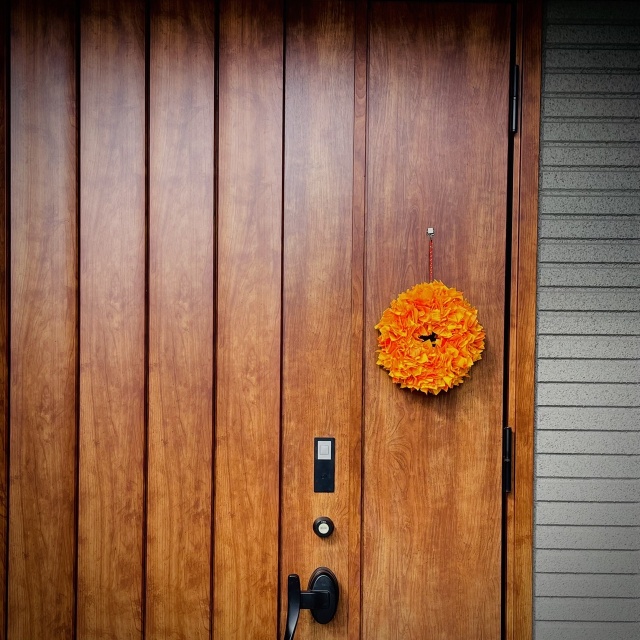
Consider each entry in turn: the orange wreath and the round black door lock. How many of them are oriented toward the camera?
2

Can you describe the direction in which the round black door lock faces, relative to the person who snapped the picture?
facing the viewer

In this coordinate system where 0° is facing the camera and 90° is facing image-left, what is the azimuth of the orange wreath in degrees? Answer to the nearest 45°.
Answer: approximately 0°
